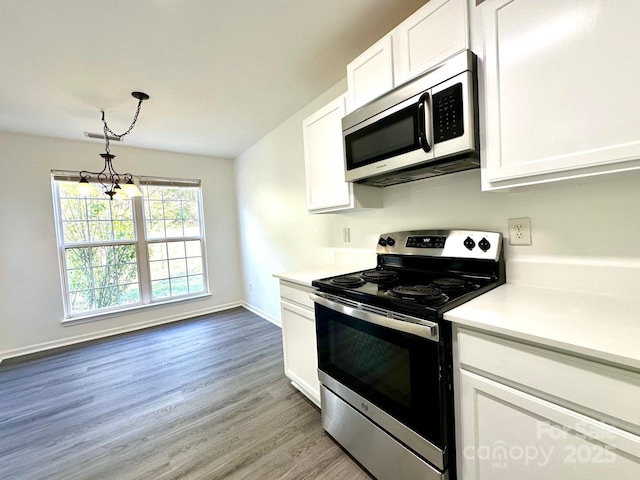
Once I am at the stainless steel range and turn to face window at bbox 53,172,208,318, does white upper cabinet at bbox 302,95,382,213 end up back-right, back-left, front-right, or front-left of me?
front-right

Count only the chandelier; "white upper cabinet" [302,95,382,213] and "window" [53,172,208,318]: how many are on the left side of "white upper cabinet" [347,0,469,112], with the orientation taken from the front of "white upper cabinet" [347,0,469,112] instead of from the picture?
0

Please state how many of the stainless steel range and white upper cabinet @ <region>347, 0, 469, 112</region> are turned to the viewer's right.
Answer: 0

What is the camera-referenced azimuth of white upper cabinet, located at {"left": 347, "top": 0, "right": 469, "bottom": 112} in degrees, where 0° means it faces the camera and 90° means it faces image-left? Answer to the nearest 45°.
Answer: approximately 45°

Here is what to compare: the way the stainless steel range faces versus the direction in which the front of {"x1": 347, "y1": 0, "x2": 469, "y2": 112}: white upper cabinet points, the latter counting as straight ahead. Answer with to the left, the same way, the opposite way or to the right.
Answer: the same way

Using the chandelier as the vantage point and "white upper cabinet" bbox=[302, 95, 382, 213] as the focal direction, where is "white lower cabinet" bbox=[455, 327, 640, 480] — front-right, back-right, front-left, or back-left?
front-right

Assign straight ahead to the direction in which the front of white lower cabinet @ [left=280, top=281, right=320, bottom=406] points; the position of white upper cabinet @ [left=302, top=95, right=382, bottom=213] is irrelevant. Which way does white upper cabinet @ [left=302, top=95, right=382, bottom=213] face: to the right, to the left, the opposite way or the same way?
the same way

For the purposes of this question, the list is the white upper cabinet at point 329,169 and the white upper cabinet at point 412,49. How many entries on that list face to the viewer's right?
0

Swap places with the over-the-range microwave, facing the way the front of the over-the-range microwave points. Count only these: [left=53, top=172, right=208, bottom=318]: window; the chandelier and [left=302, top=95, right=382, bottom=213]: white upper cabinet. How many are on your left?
0

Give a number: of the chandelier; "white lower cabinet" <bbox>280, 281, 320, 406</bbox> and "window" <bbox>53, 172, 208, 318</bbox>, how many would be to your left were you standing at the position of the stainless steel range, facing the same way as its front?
0

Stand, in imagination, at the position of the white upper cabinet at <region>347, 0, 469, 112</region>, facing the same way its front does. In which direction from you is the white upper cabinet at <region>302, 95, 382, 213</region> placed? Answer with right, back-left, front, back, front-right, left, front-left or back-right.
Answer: right

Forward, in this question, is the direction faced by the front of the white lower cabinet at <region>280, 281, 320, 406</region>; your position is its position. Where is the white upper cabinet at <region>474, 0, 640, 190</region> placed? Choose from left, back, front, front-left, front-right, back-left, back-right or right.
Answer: left

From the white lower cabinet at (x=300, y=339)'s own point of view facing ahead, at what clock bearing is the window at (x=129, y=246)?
The window is roughly at 3 o'clock from the white lower cabinet.

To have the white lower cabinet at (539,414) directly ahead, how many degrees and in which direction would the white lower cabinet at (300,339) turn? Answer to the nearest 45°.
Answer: approximately 90° to its left
